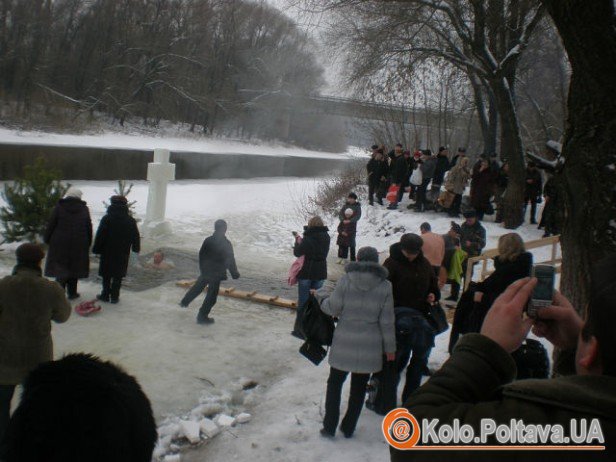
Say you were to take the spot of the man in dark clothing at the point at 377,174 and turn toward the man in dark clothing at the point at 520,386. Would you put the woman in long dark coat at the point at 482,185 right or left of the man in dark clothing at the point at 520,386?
left

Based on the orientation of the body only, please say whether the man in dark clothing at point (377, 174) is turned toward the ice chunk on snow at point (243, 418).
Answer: yes

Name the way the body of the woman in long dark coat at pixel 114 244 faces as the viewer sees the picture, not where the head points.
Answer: away from the camera

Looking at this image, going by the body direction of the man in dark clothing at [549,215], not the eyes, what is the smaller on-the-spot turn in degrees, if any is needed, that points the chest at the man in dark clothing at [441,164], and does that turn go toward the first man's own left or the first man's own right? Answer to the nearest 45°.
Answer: approximately 45° to the first man's own right

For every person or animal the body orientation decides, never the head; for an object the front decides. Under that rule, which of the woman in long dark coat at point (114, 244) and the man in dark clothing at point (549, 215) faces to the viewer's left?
the man in dark clothing

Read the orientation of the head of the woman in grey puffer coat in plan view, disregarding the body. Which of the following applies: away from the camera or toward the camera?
away from the camera

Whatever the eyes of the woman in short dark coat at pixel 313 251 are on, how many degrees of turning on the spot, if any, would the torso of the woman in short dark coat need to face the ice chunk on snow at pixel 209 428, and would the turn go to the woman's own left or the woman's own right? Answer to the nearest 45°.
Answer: approximately 135° to the woman's own left

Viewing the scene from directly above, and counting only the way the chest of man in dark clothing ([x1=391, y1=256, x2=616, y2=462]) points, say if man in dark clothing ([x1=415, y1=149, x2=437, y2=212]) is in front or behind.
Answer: in front

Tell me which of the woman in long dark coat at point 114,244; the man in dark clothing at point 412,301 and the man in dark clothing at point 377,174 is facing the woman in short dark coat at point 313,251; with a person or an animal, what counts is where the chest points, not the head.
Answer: the man in dark clothing at point 377,174

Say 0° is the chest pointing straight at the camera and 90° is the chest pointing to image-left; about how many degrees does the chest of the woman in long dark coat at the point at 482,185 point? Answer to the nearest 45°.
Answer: approximately 45°

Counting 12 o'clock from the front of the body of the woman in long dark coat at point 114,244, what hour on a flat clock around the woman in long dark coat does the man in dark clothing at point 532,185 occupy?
The man in dark clothing is roughly at 2 o'clock from the woman in long dark coat.

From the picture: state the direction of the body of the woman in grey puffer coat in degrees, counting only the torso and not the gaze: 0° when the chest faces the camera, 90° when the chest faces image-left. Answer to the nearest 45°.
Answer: approximately 180°
